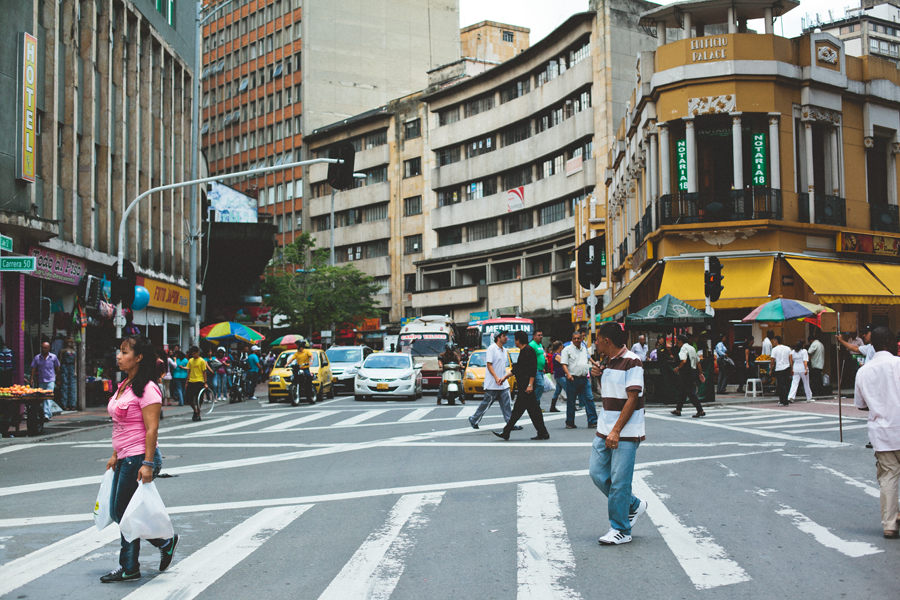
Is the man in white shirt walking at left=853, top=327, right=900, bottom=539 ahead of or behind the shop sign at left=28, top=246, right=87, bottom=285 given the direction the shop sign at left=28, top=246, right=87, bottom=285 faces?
ahead

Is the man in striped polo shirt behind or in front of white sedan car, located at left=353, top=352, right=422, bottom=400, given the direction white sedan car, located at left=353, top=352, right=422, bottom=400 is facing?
in front

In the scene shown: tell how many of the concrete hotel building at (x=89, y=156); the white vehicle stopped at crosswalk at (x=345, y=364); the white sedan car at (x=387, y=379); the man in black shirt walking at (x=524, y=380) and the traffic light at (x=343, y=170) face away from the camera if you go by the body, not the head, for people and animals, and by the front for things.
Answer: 1

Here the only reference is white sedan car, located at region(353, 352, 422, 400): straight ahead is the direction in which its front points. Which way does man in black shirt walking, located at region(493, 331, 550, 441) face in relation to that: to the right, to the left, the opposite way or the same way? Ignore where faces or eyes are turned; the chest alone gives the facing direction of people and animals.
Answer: to the right

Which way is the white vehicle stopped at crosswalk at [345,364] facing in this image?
toward the camera

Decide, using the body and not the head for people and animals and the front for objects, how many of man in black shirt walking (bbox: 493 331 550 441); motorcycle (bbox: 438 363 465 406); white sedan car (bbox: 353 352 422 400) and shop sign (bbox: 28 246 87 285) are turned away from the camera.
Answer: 0

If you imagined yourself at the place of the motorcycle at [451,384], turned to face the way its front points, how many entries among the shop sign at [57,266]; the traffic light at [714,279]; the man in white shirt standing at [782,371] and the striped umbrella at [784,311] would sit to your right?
1

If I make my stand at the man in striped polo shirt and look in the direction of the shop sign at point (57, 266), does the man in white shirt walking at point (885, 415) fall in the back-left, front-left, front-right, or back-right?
back-right

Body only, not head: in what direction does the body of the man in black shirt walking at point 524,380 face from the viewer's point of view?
to the viewer's left

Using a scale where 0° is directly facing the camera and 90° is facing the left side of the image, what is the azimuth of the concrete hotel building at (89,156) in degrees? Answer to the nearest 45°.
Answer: approximately 315°

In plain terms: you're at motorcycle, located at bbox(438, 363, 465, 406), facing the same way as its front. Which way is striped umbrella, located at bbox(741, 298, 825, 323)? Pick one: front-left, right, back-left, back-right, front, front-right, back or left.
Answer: left

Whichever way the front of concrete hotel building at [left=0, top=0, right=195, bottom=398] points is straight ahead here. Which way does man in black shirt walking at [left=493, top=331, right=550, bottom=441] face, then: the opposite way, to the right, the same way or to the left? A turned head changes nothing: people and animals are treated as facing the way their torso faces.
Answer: the opposite way

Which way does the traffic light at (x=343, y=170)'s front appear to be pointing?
away from the camera

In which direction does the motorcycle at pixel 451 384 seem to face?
toward the camera

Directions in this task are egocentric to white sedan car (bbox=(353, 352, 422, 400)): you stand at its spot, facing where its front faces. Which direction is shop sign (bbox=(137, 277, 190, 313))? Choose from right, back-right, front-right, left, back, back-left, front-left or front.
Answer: back-right

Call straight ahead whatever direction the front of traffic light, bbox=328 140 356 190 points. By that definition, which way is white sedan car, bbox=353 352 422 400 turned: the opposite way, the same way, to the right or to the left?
the opposite way

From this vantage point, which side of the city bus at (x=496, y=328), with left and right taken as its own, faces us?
front

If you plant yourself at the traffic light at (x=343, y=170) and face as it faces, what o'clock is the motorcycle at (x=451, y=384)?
The motorcycle is roughly at 1 o'clock from the traffic light.

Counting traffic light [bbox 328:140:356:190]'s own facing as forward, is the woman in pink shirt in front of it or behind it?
behind
